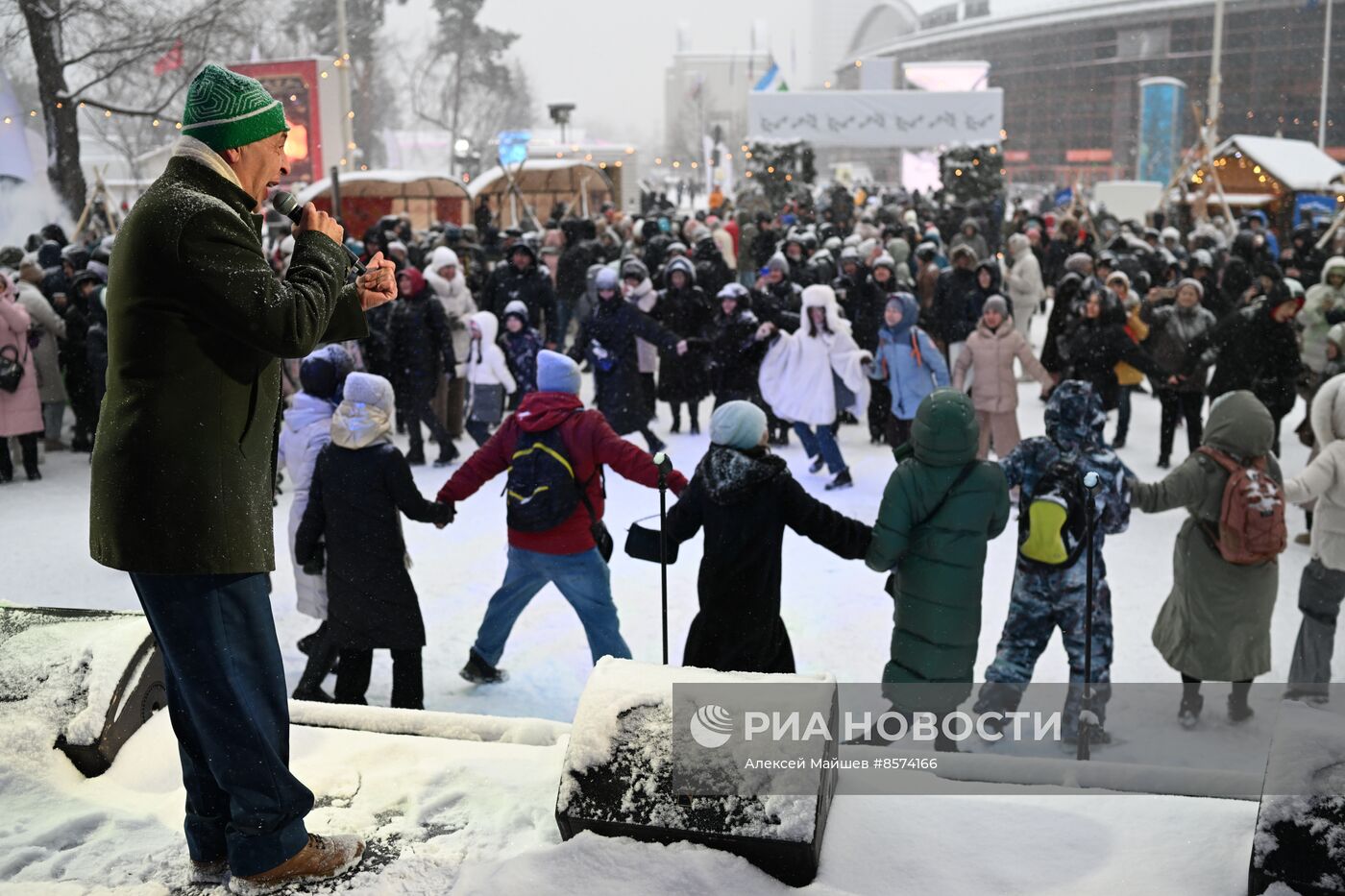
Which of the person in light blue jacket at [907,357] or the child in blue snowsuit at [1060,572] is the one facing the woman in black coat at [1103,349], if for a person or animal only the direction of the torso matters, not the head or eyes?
the child in blue snowsuit at [1060,572]

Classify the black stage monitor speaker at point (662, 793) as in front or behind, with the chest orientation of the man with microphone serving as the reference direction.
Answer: in front

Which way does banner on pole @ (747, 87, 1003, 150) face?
toward the camera

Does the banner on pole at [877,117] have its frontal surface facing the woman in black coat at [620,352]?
yes

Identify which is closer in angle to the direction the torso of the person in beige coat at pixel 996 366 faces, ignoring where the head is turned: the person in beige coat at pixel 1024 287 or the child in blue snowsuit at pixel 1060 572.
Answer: the child in blue snowsuit

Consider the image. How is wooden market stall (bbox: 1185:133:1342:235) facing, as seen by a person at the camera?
facing the viewer and to the left of the viewer

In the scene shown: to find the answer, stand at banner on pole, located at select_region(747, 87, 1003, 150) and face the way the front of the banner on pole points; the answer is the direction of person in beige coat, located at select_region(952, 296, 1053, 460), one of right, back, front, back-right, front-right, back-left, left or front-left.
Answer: front

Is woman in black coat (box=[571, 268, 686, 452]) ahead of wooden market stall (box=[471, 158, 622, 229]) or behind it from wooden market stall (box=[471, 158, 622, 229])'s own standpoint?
ahead

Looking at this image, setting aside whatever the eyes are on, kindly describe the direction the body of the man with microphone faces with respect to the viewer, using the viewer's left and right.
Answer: facing to the right of the viewer

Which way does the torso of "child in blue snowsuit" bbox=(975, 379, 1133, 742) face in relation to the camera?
away from the camera

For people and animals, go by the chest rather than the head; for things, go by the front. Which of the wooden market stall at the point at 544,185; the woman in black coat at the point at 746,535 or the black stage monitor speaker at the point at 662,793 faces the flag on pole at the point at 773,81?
the woman in black coat

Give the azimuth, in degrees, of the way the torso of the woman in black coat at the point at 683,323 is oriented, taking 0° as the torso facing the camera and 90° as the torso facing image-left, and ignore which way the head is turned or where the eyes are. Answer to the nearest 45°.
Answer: approximately 0°

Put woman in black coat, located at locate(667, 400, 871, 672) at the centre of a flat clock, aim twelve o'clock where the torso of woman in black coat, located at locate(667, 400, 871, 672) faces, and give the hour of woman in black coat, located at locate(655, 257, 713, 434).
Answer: woman in black coat, located at locate(655, 257, 713, 434) is roughly at 12 o'clock from woman in black coat, located at locate(667, 400, 871, 672).

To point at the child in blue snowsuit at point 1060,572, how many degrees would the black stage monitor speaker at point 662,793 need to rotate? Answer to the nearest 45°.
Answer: approximately 135° to its left

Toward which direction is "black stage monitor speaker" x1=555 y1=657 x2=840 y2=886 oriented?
toward the camera

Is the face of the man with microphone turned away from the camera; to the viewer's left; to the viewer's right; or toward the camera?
to the viewer's right
